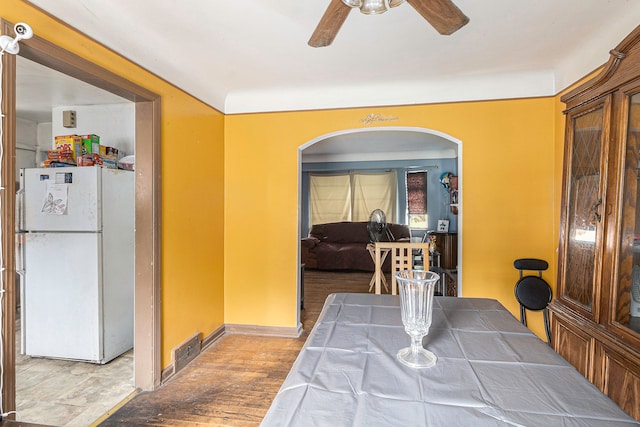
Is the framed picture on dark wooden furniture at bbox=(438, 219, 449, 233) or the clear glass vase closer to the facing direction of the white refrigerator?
the clear glass vase

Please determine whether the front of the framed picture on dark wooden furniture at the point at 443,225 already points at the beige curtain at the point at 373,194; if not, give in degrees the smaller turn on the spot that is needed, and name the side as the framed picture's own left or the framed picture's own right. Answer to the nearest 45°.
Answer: approximately 90° to the framed picture's own right

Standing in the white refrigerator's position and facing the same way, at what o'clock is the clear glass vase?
The clear glass vase is roughly at 10 o'clock from the white refrigerator.

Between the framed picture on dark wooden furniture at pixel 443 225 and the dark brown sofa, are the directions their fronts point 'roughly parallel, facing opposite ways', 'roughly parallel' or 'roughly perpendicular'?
roughly parallel

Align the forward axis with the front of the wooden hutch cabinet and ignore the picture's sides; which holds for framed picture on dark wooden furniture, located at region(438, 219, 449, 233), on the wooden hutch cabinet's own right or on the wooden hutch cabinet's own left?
on the wooden hutch cabinet's own right

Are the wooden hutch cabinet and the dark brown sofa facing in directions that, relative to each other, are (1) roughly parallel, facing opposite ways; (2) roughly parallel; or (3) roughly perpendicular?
roughly perpendicular

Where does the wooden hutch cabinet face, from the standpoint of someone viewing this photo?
facing the viewer and to the left of the viewer

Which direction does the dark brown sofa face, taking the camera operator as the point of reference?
facing the viewer

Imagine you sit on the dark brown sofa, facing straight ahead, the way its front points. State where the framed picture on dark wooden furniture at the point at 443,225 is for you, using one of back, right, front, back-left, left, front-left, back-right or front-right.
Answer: left

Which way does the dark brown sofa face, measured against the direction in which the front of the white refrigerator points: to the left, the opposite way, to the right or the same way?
the same way

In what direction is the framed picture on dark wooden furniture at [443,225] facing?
toward the camera

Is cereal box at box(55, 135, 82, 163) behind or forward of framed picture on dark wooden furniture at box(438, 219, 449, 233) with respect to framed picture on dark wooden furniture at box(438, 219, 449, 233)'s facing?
forward

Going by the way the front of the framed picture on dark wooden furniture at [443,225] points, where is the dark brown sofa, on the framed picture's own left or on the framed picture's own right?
on the framed picture's own right

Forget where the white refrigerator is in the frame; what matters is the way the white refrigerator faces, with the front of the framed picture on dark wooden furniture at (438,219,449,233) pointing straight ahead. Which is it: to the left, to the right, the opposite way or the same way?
the same way

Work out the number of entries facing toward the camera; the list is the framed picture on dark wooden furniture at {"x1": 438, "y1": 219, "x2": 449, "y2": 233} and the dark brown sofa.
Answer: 2
